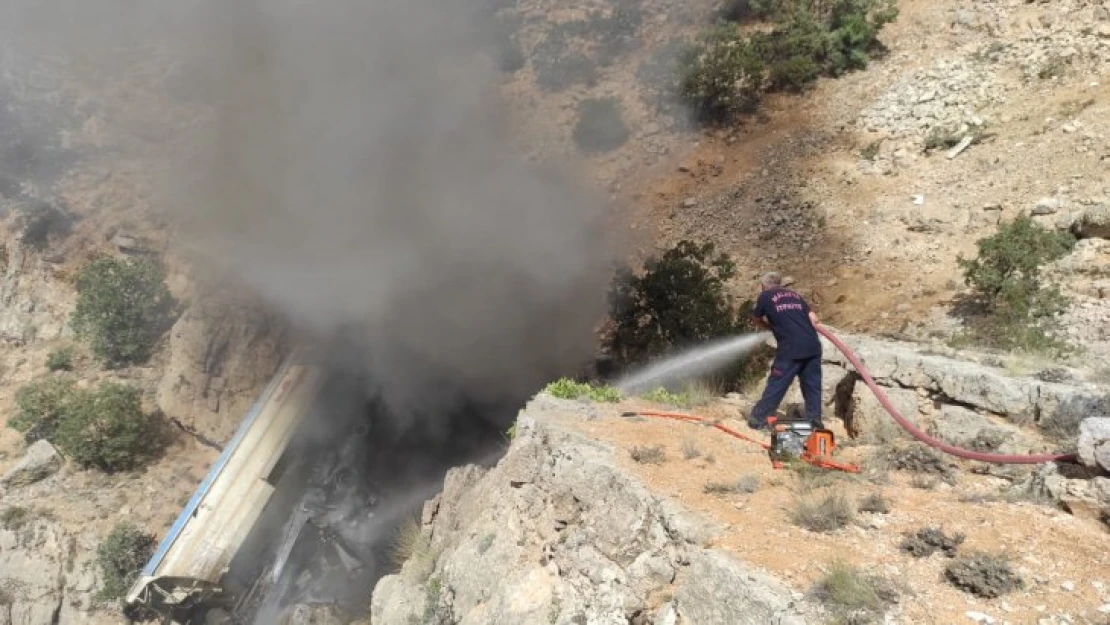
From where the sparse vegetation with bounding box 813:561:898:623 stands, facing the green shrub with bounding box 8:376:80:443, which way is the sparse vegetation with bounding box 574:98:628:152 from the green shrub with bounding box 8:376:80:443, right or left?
right

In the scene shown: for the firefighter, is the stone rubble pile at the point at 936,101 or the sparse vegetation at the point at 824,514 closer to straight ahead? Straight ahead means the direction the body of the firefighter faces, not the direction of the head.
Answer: the stone rubble pile

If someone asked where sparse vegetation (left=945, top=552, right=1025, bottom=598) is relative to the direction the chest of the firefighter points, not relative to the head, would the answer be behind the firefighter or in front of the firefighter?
behind

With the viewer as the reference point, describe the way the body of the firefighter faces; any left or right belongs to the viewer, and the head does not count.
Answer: facing away from the viewer and to the left of the viewer

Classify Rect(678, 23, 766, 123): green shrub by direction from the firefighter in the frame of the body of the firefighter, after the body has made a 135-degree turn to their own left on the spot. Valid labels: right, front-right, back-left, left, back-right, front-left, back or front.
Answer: back

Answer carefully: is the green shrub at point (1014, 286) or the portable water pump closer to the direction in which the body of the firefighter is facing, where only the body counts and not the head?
the green shrub

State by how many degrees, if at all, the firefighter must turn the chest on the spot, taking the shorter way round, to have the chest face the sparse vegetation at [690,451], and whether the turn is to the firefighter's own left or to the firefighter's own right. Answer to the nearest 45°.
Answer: approximately 90° to the firefighter's own left

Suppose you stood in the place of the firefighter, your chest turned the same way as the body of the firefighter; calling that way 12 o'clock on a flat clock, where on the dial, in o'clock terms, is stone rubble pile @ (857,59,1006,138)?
The stone rubble pile is roughly at 2 o'clock from the firefighter.

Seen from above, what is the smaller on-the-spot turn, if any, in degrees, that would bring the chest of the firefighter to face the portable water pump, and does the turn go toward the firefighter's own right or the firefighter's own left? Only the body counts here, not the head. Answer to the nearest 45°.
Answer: approximately 135° to the firefighter's own left

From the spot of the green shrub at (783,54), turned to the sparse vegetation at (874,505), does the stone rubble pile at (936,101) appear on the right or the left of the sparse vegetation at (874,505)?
left

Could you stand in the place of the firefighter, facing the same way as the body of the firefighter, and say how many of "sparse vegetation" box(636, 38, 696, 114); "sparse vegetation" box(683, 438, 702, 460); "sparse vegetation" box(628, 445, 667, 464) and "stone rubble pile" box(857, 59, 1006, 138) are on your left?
2

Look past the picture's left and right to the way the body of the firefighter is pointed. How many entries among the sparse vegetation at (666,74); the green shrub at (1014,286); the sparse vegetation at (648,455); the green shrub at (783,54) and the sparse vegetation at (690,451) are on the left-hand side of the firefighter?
2

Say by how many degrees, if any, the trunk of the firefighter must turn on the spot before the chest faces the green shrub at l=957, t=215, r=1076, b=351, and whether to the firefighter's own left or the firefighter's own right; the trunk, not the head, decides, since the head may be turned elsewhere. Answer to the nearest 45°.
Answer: approximately 90° to the firefighter's own right

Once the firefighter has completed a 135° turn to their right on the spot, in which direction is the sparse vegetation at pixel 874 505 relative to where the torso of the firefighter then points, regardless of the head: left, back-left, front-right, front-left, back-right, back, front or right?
right

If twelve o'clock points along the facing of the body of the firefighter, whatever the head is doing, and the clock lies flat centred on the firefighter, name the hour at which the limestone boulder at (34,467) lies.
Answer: The limestone boulder is roughly at 11 o'clock from the firefighter.

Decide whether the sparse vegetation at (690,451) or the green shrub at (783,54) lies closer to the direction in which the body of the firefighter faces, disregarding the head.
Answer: the green shrub

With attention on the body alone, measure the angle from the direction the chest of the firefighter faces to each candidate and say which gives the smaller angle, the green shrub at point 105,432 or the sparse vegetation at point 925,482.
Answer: the green shrub

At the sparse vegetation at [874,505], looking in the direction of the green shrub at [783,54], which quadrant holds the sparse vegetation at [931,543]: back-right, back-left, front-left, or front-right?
back-right

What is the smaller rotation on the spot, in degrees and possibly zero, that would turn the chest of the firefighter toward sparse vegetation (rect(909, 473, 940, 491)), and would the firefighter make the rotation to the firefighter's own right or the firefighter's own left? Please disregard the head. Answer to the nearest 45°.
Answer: approximately 180°
